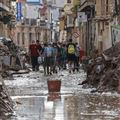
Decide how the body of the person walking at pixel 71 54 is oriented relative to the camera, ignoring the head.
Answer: away from the camera

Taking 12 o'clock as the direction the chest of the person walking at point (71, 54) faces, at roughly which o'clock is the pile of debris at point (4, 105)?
The pile of debris is roughly at 6 o'clock from the person walking.
